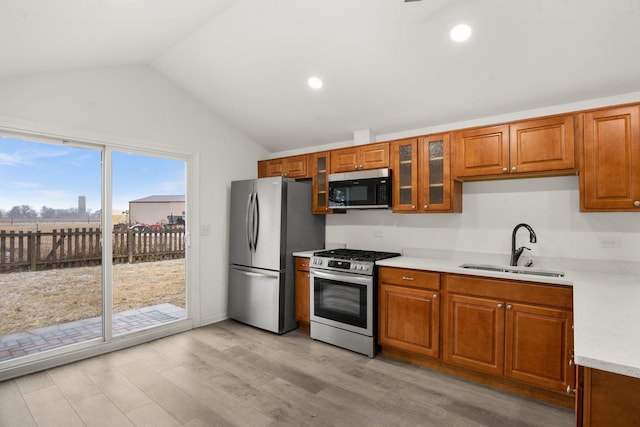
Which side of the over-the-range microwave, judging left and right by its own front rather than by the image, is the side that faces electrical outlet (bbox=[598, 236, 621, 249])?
left

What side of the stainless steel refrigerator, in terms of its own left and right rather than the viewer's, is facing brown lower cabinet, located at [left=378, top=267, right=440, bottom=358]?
left

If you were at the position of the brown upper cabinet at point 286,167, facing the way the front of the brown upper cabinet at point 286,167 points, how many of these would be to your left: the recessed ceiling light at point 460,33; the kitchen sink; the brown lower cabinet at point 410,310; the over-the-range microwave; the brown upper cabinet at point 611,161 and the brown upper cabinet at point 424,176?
6

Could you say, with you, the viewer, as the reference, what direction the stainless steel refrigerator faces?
facing the viewer and to the left of the viewer

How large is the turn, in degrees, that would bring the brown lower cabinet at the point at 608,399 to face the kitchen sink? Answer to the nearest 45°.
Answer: approximately 90° to its right

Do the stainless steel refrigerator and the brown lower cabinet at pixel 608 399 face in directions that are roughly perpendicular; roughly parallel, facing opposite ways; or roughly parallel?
roughly perpendicular

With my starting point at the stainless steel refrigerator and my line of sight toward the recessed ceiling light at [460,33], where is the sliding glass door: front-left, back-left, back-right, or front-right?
back-right

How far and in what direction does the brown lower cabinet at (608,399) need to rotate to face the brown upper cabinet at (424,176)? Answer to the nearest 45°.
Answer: approximately 45° to its right

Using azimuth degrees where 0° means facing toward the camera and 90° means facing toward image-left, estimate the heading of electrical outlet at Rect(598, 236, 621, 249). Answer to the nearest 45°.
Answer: approximately 0°

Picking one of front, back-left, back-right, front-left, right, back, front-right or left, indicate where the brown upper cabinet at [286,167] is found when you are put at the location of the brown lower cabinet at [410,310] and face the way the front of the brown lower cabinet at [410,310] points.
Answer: right

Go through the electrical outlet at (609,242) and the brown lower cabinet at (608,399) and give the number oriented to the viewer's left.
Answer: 1

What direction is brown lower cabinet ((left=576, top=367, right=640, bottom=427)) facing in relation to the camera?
to the viewer's left
